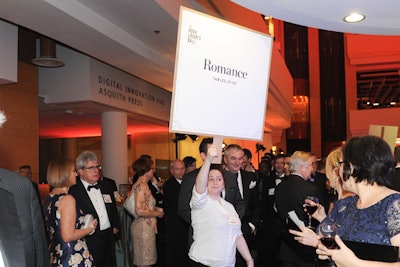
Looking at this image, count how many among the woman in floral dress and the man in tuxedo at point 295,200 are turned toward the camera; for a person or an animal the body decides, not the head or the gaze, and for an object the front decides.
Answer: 0

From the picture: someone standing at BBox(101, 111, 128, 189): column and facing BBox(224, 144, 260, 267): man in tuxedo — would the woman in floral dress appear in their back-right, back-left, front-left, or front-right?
front-right

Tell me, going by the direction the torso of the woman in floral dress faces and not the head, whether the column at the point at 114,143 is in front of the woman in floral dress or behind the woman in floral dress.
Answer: in front

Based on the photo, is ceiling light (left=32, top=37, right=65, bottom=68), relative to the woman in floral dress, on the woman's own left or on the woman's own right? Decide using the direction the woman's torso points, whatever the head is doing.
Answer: on the woman's own left

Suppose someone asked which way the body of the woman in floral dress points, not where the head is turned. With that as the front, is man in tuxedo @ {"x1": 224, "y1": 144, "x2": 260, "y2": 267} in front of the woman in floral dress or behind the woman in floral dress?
in front
